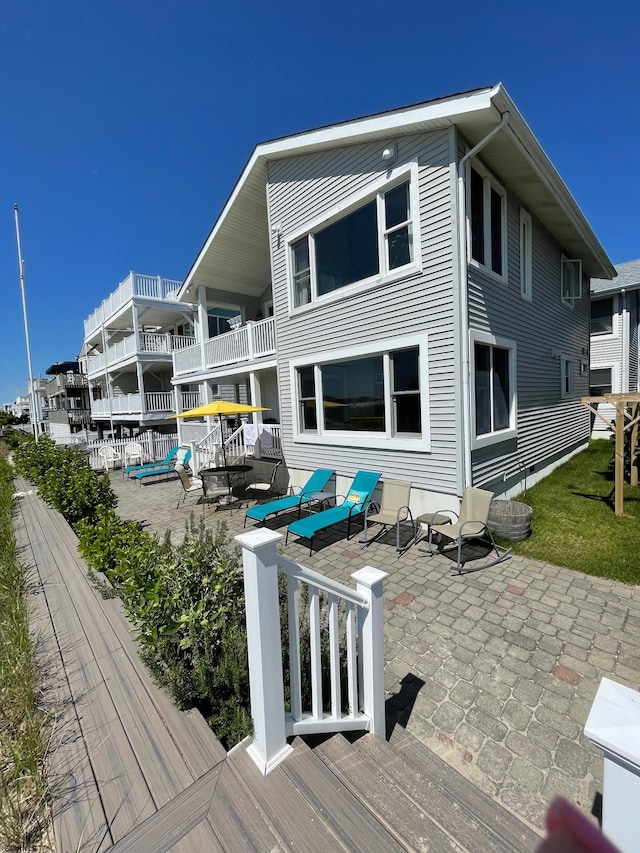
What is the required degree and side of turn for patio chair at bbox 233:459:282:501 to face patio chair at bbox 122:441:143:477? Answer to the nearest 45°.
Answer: approximately 45° to its right

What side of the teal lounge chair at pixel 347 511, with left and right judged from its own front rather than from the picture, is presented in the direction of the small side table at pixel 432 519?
left

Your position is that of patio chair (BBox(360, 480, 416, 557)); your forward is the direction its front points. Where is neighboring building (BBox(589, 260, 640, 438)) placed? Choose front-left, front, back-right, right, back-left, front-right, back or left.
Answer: back

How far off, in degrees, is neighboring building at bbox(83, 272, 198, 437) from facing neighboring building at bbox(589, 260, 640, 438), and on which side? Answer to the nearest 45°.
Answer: approximately 90° to its left

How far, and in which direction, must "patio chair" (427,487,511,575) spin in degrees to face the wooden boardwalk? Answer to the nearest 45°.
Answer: approximately 45° to its left

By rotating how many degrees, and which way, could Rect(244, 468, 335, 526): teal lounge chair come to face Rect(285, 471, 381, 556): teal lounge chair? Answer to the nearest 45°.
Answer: approximately 90° to its left

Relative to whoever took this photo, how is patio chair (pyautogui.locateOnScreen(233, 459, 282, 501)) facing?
facing to the left of the viewer

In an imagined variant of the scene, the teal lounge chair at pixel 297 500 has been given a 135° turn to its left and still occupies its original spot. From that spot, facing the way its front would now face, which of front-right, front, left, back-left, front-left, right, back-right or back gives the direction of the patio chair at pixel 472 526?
front-right

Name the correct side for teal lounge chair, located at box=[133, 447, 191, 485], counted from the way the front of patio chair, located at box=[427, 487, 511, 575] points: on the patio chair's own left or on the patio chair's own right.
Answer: on the patio chair's own right

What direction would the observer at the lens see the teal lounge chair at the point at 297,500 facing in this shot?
facing the viewer and to the left of the viewer

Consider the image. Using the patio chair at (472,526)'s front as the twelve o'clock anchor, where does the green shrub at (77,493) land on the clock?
The green shrub is roughly at 1 o'clock from the patio chair.

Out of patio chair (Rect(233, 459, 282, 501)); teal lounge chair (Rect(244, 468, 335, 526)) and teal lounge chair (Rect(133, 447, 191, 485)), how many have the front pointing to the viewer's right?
0

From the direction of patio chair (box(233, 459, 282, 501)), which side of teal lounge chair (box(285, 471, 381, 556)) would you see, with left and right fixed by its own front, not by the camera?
right

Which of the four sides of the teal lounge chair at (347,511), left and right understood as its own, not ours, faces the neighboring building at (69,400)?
right
